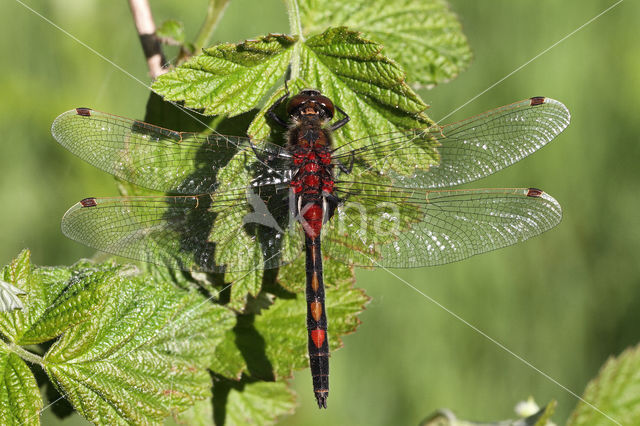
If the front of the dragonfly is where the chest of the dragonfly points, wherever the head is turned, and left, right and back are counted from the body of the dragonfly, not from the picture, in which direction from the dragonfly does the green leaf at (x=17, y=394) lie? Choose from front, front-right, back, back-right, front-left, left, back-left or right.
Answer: back-left

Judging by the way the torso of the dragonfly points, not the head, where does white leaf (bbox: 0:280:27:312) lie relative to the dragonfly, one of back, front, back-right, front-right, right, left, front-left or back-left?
back-left

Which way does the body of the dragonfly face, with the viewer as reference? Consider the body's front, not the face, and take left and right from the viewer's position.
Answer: facing away from the viewer
